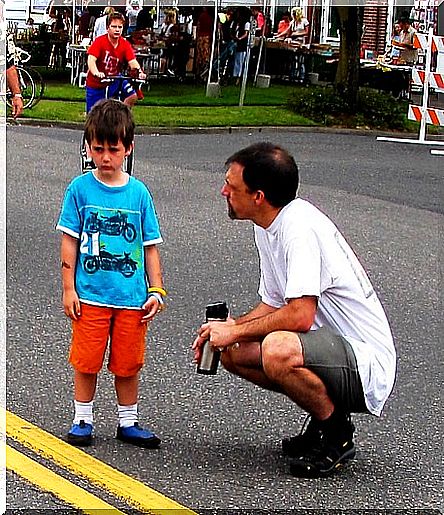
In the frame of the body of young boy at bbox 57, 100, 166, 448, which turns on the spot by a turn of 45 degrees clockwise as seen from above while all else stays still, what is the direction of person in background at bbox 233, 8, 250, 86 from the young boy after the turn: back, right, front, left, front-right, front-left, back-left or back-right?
back-right

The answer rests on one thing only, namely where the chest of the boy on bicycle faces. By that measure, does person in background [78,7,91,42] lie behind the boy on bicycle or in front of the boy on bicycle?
behind

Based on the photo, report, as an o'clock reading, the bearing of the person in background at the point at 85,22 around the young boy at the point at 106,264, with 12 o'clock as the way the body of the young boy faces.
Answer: The person in background is roughly at 6 o'clock from the young boy.

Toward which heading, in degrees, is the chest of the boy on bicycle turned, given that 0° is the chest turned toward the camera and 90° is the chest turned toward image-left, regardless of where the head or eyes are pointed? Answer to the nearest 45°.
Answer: approximately 315°

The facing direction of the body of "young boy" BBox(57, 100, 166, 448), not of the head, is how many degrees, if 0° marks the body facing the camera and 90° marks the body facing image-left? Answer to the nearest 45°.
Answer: approximately 0°

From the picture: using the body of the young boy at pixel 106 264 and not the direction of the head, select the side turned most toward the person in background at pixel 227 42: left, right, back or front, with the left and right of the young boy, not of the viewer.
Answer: back

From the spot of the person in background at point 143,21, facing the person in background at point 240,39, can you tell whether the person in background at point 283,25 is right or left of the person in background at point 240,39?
left

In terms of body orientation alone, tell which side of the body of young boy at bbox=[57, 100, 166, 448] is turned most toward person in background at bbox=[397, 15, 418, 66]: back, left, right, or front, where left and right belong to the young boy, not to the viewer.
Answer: back
